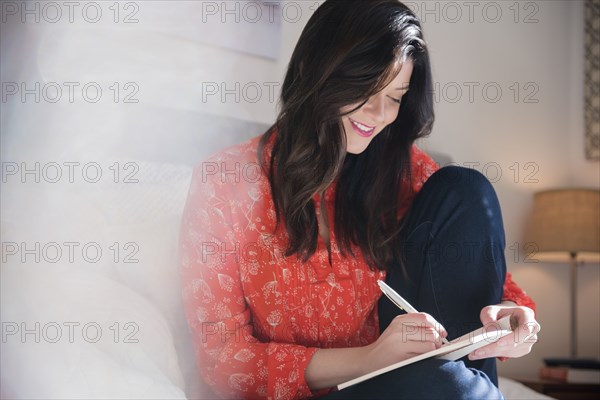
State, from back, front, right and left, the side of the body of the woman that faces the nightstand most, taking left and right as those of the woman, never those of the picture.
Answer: left

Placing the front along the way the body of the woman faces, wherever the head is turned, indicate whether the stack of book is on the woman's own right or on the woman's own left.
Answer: on the woman's own left

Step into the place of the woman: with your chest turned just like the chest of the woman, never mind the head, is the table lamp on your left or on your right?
on your left

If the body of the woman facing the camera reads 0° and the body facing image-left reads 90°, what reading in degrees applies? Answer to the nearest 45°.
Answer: approximately 315°
